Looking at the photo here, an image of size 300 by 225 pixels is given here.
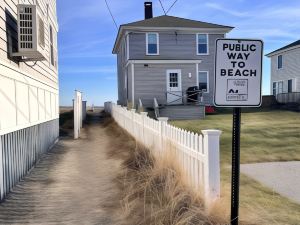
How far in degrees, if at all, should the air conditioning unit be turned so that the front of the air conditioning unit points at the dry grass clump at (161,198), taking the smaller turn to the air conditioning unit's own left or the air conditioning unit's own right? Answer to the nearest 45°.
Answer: approximately 45° to the air conditioning unit's own right

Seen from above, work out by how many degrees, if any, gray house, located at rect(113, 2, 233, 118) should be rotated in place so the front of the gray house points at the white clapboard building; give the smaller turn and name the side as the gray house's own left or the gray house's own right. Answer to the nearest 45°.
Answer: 0° — it already faces it

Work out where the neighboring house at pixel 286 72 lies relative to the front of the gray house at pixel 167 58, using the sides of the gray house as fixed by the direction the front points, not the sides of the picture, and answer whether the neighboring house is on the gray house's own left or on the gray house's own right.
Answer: on the gray house's own left

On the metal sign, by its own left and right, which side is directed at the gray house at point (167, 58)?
back

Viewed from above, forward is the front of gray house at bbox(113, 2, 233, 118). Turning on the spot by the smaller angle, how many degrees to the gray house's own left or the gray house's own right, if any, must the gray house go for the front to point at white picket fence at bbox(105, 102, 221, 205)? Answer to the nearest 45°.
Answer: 0° — it already faces it

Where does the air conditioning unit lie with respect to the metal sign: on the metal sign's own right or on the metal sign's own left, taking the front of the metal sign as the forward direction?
on the metal sign's own right

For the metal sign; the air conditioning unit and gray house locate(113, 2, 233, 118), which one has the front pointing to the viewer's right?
the air conditioning unit

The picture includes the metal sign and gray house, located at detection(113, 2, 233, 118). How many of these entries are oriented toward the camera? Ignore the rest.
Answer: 2
